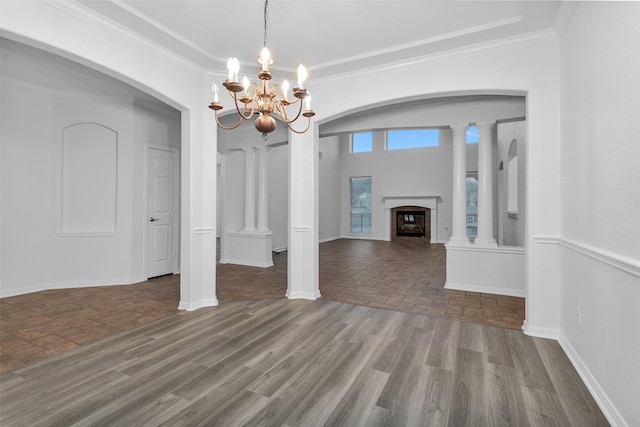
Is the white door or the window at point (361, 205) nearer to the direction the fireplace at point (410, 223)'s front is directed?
the white door

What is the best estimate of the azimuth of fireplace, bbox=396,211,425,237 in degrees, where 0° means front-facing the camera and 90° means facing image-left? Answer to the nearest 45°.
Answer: approximately 0°

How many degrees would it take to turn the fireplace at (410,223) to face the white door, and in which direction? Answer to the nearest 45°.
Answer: approximately 45° to its right

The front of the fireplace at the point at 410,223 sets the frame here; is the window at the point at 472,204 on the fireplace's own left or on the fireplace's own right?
on the fireplace's own left

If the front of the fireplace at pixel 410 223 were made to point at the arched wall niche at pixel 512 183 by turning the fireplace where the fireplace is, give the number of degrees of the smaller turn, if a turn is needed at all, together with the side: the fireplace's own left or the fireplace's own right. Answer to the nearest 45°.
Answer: approximately 45° to the fireplace's own left

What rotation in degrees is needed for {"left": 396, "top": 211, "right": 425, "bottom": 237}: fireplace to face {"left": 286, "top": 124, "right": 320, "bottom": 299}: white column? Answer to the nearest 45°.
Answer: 0° — it already faces it

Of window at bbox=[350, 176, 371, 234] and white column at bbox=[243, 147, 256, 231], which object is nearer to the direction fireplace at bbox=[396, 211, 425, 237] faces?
the white column

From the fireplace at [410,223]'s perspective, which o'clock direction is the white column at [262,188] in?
The white column is roughly at 1 o'clock from the fireplace.
